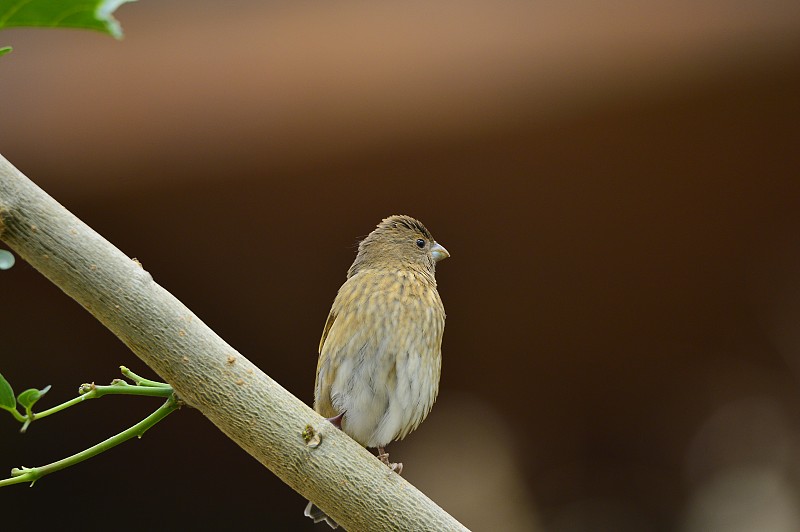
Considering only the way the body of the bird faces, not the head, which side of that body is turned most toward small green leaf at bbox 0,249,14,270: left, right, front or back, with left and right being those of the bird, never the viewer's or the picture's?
right

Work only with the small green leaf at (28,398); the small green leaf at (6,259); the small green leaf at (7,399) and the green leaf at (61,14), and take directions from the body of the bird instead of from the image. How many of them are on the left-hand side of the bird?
0

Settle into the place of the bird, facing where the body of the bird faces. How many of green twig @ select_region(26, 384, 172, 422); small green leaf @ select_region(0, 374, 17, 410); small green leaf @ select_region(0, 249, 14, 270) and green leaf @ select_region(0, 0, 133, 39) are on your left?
0

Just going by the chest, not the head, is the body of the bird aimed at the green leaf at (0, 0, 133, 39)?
no

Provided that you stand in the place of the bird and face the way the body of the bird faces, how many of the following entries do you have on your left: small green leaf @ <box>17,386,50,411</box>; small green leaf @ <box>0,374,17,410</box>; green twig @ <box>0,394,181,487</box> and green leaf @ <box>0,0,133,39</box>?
0

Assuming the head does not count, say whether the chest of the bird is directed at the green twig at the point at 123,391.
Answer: no

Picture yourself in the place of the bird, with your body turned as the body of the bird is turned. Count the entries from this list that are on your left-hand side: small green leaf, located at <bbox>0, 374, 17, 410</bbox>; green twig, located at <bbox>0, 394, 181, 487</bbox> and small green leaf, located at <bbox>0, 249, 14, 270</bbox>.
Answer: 0

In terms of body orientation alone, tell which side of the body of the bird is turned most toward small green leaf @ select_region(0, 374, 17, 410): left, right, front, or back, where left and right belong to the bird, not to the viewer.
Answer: right

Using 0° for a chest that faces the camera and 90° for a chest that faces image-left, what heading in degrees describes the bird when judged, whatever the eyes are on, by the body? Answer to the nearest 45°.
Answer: approximately 315°
